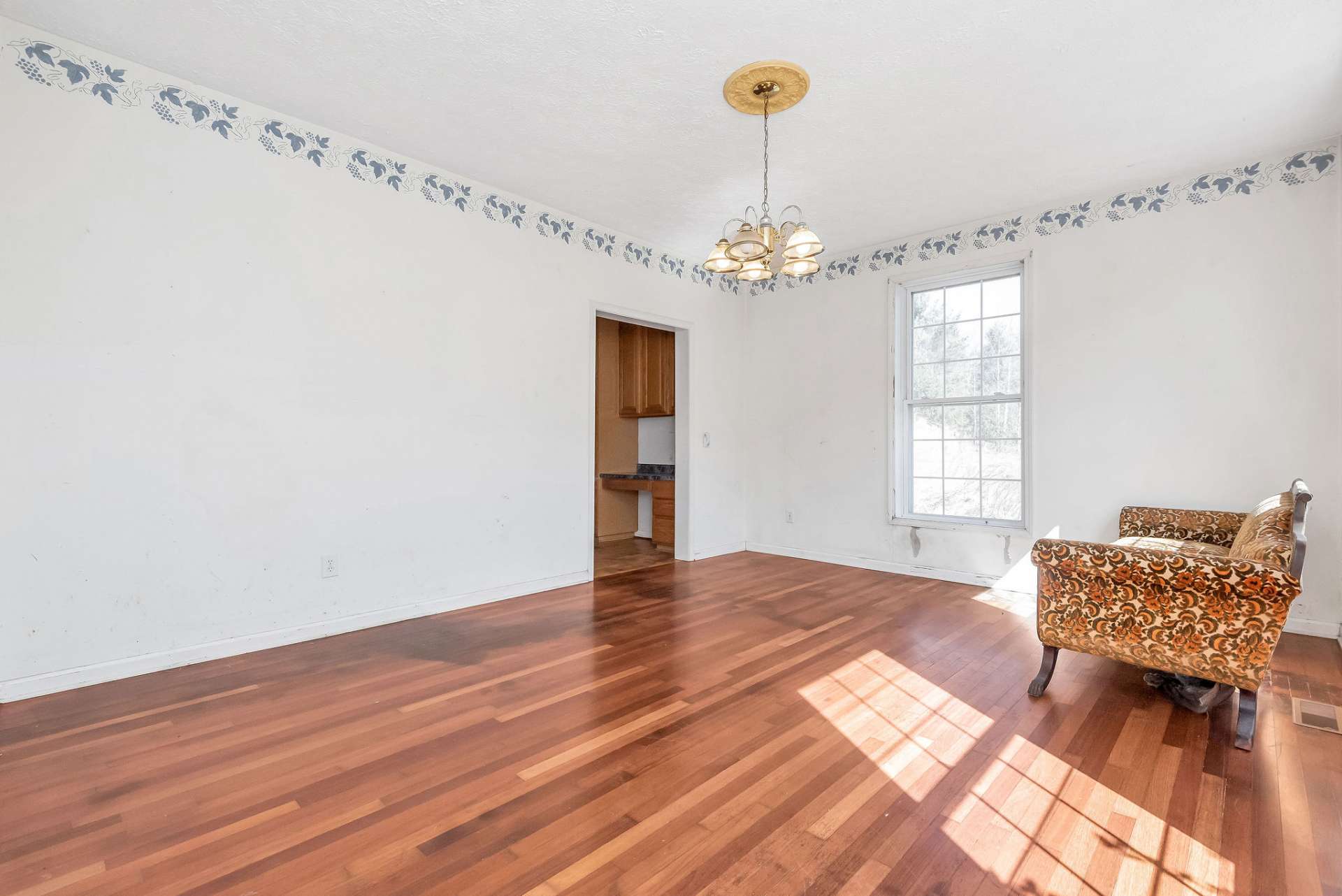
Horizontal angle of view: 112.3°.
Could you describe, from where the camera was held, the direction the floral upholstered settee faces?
facing to the left of the viewer

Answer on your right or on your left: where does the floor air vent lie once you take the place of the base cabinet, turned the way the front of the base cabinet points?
on your left

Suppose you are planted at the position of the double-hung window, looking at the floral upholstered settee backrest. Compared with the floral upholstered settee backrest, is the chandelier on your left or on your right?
right

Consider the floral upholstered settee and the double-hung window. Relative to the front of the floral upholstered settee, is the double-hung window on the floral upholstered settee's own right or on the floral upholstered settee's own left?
on the floral upholstered settee's own right
